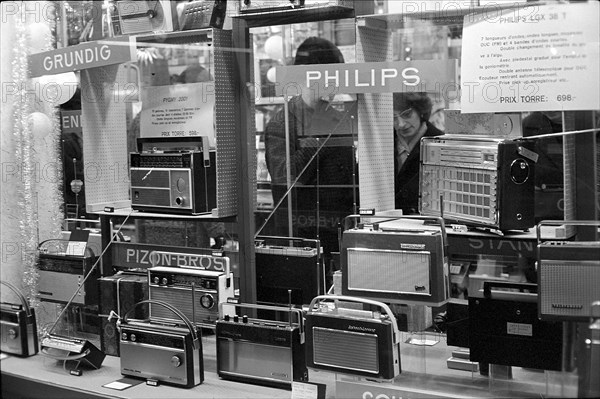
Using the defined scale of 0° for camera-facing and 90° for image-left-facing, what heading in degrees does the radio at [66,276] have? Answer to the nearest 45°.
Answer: approximately 45°

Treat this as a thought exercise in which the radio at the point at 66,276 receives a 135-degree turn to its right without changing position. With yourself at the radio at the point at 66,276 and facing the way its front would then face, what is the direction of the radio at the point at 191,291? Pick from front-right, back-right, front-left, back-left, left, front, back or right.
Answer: back-right

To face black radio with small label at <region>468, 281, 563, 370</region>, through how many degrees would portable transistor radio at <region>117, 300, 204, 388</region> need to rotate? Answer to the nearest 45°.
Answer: approximately 90° to its left

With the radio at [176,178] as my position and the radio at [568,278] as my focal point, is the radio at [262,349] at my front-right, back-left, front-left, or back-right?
front-right

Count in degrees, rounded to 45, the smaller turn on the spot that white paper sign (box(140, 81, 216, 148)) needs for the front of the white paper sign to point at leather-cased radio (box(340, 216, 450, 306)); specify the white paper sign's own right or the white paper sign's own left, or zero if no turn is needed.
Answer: approximately 45° to the white paper sign's own left

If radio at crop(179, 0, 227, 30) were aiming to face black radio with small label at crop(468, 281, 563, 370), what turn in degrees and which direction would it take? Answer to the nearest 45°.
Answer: approximately 90° to its left

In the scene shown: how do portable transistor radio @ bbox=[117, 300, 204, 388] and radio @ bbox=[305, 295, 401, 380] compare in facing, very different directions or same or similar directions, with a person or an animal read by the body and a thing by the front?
same or similar directions

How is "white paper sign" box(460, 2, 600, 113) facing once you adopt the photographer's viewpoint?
facing the viewer

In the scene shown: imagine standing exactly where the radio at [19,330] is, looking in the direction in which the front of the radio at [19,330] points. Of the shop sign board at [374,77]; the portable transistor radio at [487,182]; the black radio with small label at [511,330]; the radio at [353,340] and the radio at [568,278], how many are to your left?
5

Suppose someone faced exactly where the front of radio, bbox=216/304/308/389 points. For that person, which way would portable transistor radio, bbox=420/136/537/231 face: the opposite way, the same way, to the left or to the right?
the same way

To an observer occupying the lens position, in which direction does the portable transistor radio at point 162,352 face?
facing the viewer and to the left of the viewer

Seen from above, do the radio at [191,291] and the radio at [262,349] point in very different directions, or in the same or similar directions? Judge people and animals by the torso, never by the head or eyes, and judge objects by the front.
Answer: same or similar directions

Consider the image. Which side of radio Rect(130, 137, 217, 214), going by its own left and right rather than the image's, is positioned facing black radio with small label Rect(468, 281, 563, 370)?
left

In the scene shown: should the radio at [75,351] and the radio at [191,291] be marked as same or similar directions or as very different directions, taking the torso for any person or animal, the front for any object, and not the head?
same or similar directions
